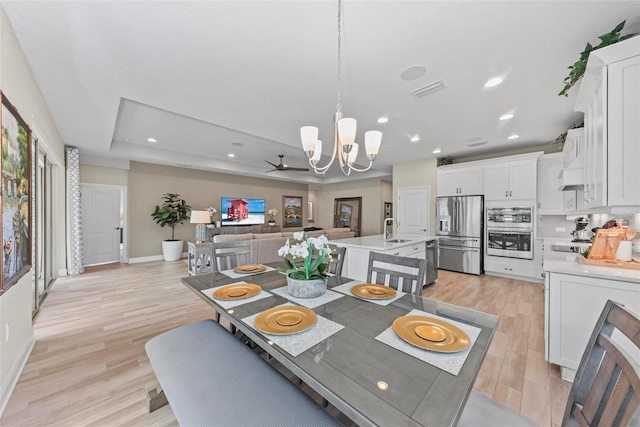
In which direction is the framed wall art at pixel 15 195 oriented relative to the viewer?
to the viewer's right

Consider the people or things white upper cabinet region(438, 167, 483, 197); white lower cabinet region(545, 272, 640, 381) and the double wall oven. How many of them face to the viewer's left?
1

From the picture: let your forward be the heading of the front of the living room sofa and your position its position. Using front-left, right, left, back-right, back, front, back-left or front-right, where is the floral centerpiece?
back

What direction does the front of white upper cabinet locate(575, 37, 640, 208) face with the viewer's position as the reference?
facing to the left of the viewer

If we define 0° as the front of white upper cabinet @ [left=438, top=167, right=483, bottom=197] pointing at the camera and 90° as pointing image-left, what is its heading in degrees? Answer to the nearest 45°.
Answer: approximately 0°

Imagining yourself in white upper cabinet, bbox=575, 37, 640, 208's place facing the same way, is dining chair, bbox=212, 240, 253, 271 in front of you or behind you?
in front

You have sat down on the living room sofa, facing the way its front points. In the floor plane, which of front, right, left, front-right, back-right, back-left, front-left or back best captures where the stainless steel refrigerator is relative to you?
right

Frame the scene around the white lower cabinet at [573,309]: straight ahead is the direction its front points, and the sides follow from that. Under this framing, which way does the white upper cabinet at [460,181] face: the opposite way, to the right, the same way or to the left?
to the left

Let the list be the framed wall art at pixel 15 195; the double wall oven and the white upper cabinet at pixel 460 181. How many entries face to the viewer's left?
0

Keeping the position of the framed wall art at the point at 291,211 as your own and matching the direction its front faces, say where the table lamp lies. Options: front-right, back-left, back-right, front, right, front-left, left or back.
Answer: right

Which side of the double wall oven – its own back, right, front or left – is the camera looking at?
front

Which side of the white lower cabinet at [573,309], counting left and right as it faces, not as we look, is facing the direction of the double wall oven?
right

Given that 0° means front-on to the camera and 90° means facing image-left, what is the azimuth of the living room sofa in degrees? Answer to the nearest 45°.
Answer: approximately 180°

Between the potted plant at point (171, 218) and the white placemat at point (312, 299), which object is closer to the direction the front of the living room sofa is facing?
the potted plant

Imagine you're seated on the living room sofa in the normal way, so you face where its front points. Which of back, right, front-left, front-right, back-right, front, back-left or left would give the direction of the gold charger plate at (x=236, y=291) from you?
back

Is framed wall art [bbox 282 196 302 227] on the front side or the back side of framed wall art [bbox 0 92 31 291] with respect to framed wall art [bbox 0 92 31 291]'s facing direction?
on the front side
